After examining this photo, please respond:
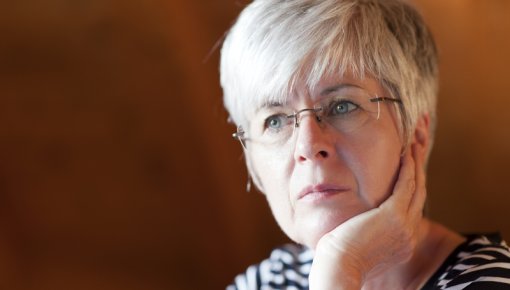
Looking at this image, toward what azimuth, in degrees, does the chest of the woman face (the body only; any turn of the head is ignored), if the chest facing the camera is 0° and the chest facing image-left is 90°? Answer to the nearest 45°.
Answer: approximately 45°

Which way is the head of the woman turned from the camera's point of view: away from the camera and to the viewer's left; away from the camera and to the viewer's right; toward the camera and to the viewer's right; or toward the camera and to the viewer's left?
toward the camera and to the viewer's left
